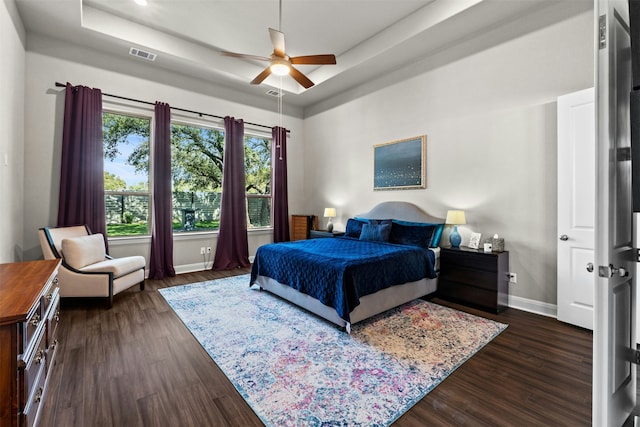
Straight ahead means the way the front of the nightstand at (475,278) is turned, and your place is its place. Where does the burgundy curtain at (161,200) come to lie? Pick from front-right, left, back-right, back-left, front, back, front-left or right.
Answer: front-right

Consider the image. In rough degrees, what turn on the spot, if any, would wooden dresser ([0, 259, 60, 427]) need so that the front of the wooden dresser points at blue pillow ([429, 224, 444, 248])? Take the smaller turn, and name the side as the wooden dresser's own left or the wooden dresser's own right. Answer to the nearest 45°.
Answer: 0° — it already faces it

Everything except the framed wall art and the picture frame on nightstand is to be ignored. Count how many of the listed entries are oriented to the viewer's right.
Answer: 0

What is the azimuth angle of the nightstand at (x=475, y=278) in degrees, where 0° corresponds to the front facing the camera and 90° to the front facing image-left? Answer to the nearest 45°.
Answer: approximately 45°

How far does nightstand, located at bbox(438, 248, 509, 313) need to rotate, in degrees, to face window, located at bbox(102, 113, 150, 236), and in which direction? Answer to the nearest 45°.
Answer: approximately 45° to its right

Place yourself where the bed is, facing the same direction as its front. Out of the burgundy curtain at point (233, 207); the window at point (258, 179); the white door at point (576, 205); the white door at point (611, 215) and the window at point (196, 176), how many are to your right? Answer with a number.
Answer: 3

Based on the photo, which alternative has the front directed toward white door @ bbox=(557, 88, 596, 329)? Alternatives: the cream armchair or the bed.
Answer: the cream armchair

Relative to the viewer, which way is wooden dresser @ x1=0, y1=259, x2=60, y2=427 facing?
to the viewer's right

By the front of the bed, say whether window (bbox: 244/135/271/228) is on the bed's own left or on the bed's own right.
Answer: on the bed's own right

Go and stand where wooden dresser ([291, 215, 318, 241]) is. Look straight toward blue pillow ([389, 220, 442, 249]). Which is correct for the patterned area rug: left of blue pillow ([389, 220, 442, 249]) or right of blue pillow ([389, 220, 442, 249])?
right

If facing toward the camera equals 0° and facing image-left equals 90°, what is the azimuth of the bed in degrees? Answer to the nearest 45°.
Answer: approximately 45°

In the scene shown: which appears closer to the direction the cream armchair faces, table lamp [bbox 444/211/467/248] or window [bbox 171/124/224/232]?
the table lamp
